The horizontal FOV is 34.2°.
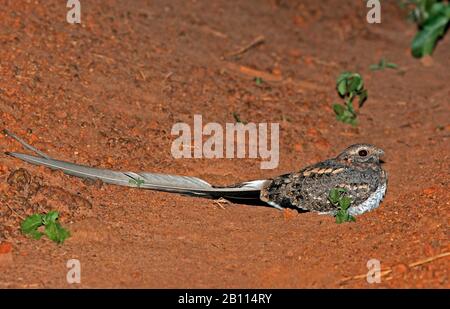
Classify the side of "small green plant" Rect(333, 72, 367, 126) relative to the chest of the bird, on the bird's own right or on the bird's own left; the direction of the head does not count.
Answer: on the bird's own left

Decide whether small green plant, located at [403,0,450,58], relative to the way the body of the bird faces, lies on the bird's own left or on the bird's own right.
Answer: on the bird's own left

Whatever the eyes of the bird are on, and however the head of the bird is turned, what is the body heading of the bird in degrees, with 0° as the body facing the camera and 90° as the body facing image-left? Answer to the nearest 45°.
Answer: approximately 270°

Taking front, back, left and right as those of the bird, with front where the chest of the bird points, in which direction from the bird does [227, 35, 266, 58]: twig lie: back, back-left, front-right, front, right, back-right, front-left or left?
left

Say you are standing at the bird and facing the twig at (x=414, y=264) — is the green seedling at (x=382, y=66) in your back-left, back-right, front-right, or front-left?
back-left

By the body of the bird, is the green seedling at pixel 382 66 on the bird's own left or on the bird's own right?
on the bird's own left

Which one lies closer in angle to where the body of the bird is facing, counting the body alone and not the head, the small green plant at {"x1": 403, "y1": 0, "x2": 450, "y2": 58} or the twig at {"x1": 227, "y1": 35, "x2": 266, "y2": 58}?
the small green plant

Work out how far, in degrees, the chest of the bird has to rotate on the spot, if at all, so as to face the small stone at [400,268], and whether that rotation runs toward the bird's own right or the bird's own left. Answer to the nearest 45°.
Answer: approximately 45° to the bird's own right

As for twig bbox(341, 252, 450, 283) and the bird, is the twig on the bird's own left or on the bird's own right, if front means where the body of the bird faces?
on the bird's own right

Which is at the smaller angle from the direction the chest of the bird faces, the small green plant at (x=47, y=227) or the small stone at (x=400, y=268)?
the small stone

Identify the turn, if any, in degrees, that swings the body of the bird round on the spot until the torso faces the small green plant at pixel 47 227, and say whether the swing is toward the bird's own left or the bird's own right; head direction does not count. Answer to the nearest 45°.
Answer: approximately 180°
